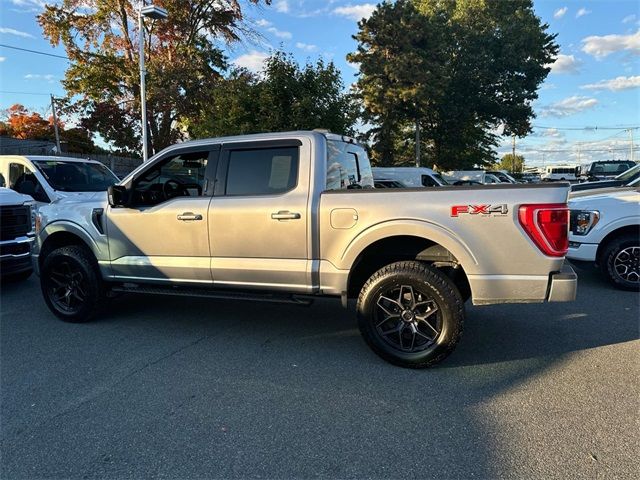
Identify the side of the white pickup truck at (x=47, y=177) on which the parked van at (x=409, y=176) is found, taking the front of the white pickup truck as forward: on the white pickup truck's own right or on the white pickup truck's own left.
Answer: on the white pickup truck's own left

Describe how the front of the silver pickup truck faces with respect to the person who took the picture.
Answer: facing away from the viewer and to the left of the viewer

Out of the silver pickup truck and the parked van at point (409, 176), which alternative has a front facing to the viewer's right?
the parked van

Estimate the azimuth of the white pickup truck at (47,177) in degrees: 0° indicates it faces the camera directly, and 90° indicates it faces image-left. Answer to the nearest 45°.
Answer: approximately 315°

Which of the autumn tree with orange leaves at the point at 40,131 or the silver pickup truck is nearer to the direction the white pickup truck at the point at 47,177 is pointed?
the silver pickup truck

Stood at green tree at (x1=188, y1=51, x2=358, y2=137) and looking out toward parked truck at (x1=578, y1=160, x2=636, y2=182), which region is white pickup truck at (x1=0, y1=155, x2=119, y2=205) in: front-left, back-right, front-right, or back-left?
back-right

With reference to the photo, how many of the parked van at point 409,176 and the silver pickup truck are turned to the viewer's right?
1

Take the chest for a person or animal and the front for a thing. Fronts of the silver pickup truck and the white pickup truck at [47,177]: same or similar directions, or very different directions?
very different directions

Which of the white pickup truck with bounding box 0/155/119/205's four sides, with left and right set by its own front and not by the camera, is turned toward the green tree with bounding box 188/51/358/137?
left

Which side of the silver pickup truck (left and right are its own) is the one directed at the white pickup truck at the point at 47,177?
front

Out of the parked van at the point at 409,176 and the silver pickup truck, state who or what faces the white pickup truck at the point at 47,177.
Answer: the silver pickup truck

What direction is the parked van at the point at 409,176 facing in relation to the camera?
to the viewer's right
